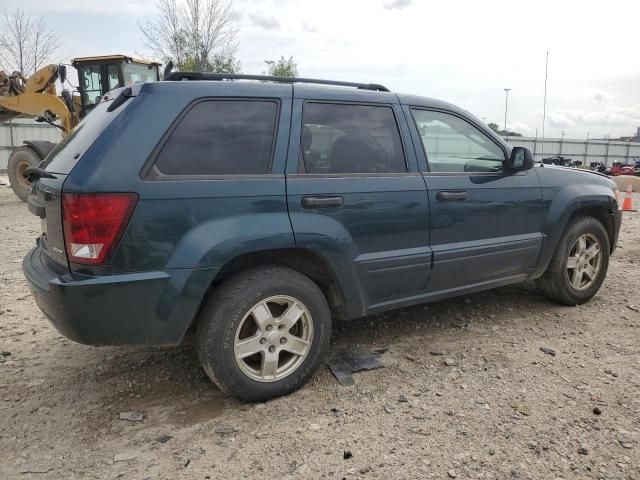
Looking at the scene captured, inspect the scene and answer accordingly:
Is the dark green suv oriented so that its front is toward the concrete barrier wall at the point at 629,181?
yes

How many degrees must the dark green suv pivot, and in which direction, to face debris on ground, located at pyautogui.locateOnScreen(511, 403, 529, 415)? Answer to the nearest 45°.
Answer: approximately 45° to its right

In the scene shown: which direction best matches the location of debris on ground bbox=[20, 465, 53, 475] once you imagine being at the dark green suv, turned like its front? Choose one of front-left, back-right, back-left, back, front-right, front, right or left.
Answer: back

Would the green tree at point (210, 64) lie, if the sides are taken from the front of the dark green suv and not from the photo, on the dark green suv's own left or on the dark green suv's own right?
on the dark green suv's own left

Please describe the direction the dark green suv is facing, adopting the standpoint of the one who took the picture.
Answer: facing away from the viewer and to the right of the viewer

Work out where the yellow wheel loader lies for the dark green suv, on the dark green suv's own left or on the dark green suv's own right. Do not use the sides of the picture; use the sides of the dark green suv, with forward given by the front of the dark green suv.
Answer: on the dark green suv's own left

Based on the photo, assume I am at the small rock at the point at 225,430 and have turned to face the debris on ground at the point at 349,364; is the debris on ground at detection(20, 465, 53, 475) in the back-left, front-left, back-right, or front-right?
back-left
